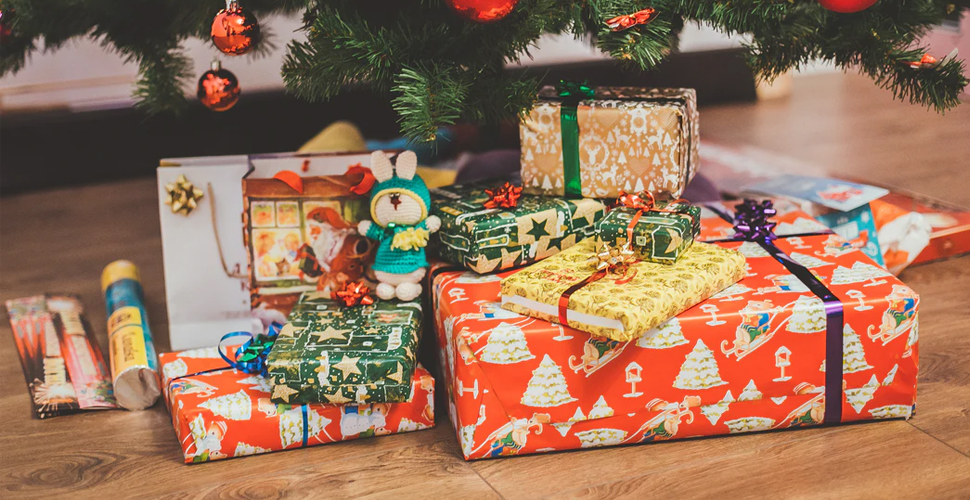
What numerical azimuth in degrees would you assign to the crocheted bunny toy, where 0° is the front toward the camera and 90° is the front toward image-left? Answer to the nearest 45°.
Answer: approximately 0°

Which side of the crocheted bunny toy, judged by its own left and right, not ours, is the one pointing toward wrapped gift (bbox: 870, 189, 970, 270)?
left
